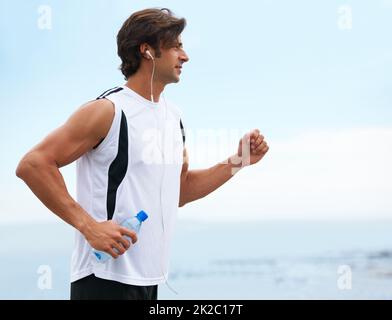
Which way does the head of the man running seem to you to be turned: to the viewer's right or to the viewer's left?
to the viewer's right

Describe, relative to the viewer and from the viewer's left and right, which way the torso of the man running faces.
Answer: facing the viewer and to the right of the viewer
